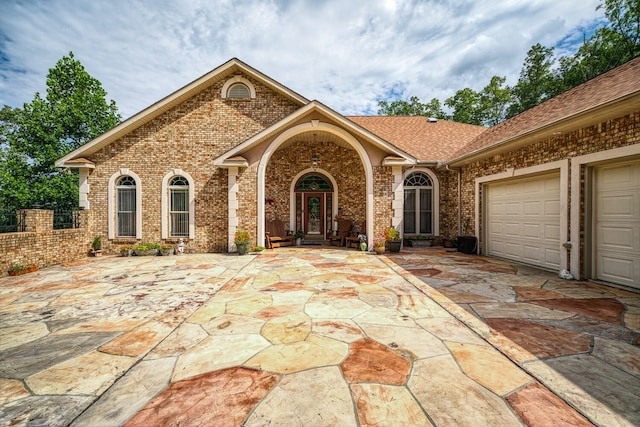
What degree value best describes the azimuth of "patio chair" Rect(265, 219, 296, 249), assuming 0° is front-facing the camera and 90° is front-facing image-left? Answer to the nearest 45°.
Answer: approximately 315°

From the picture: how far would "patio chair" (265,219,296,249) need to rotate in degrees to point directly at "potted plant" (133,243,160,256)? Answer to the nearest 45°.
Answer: approximately 135° to its right

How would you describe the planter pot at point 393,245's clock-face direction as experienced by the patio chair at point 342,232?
The planter pot is roughly at 9 o'clock from the patio chair.

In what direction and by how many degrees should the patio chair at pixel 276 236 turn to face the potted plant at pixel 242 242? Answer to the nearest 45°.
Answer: approximately 90° to its right

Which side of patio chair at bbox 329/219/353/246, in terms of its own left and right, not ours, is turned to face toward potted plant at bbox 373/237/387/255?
left

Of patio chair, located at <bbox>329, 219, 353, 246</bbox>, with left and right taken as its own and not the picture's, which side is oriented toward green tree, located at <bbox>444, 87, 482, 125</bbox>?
back

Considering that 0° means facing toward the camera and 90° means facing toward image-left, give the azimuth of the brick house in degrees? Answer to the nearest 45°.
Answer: approximately 0°

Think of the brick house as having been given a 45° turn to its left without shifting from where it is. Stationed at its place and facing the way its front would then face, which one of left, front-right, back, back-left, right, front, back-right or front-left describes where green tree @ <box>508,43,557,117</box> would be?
left

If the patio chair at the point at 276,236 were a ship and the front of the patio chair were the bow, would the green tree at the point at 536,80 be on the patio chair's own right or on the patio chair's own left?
on the patio chair's own left

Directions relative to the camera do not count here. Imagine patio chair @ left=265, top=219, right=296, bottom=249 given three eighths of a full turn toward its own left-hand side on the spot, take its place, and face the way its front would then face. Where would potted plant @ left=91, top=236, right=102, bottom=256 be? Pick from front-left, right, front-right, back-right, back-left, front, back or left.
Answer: left

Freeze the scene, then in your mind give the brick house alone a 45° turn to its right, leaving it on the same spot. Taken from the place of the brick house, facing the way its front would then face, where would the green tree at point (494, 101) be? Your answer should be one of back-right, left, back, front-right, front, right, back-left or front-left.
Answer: back

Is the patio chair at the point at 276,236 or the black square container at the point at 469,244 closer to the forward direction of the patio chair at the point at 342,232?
the patio chair

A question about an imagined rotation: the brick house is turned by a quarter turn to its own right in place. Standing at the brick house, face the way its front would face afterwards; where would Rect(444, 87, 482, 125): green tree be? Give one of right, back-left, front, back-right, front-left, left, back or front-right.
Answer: back-right
